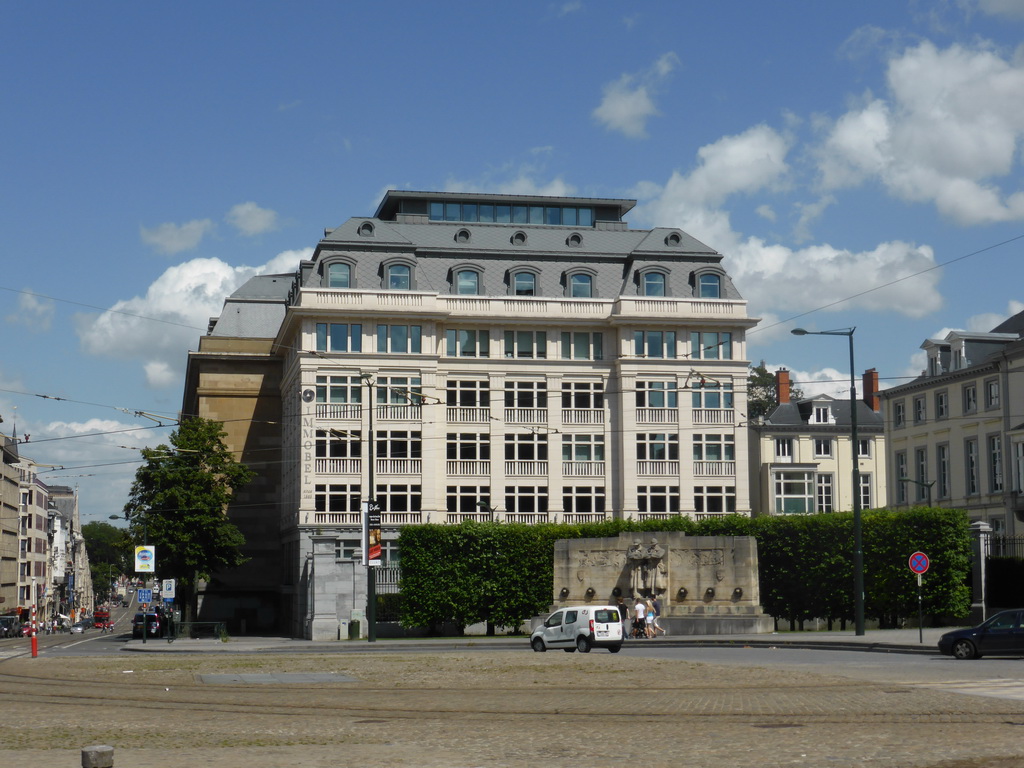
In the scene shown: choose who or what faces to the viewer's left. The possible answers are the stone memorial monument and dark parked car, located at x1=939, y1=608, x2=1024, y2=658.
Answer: the dark parked car

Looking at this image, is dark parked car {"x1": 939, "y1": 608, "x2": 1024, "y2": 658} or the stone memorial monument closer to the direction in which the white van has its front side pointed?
the stone memorial monument

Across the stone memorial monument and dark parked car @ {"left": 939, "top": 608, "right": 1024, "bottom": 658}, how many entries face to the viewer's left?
1

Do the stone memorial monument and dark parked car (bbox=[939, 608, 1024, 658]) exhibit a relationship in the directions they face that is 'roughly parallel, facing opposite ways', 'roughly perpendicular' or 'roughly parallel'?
roughly perpendicular

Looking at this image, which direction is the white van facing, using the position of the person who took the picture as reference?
facing away from the viewer and to the left of the viewer

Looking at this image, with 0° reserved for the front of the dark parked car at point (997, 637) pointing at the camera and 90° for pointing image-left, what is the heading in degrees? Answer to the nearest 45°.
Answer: approximately 90°

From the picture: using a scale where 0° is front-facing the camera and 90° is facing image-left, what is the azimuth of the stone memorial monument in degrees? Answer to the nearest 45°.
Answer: approximately 0°

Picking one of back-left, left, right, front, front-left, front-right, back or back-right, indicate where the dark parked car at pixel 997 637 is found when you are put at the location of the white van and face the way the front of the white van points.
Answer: back
